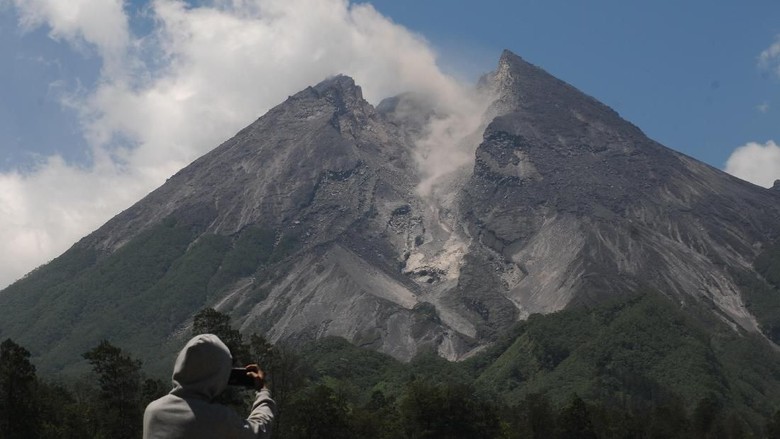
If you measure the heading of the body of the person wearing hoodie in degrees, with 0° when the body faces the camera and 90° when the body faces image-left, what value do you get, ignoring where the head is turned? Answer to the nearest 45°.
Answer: approximately 225°
